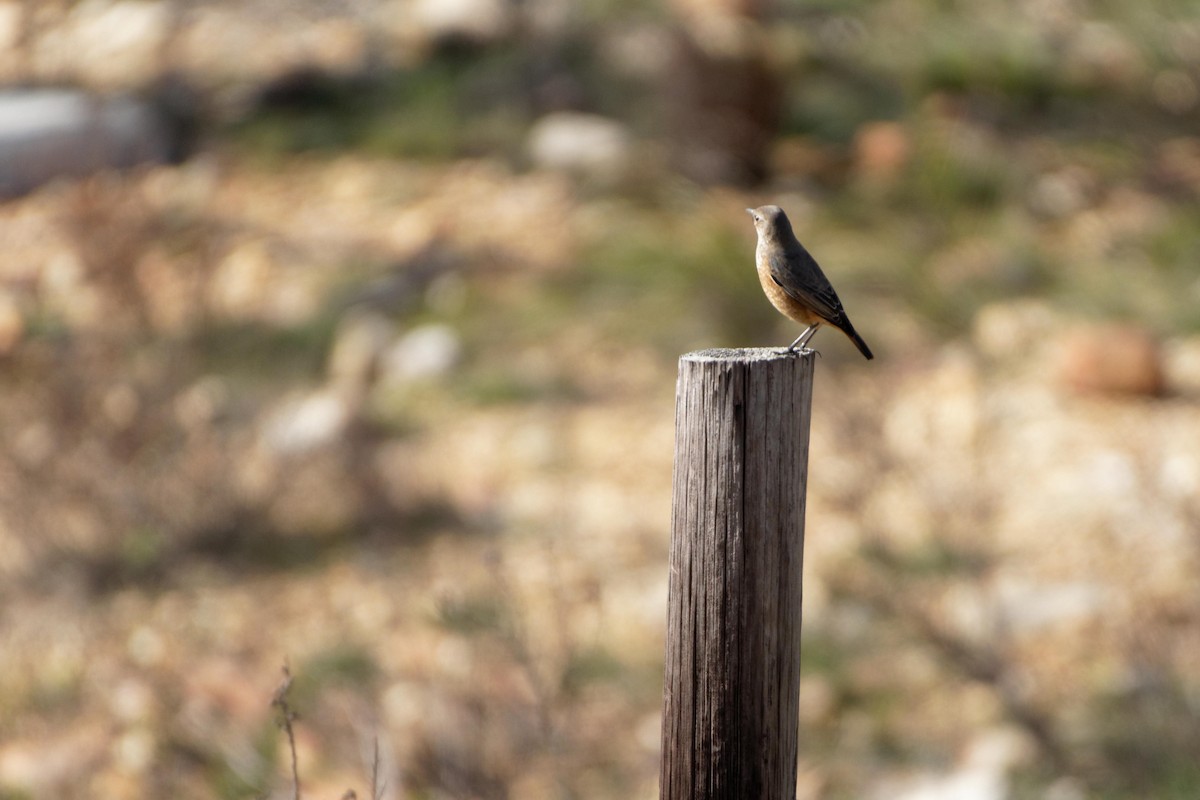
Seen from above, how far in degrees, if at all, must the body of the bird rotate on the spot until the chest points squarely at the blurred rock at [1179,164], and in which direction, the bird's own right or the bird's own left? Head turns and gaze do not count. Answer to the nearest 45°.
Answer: approximately 135° to the bird's own right

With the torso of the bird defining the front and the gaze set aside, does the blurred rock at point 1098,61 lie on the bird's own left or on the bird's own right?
on the bird's own right

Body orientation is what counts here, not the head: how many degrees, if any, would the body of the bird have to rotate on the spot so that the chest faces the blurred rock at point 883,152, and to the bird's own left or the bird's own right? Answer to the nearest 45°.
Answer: approximately 90° to the bird's own right

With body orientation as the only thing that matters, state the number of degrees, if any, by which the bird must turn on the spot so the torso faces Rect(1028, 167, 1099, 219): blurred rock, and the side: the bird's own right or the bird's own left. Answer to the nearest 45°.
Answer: approximately 90° to the bird's own right

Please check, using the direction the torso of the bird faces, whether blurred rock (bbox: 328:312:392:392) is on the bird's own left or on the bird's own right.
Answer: on the bird's own right

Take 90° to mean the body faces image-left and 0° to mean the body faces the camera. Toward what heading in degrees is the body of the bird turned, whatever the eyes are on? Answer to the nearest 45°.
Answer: approximately 90°

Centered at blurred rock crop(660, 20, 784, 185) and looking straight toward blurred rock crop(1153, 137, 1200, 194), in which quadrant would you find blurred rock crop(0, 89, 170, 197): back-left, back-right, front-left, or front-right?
back-right

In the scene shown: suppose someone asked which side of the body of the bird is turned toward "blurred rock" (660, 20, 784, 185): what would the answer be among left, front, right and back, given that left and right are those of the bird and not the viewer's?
right

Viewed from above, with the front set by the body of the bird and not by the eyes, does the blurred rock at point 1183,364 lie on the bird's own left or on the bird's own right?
on the bird's own right

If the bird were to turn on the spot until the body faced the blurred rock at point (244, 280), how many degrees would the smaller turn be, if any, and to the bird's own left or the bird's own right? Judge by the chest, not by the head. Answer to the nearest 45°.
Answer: approximately 45° to the bird's own right
